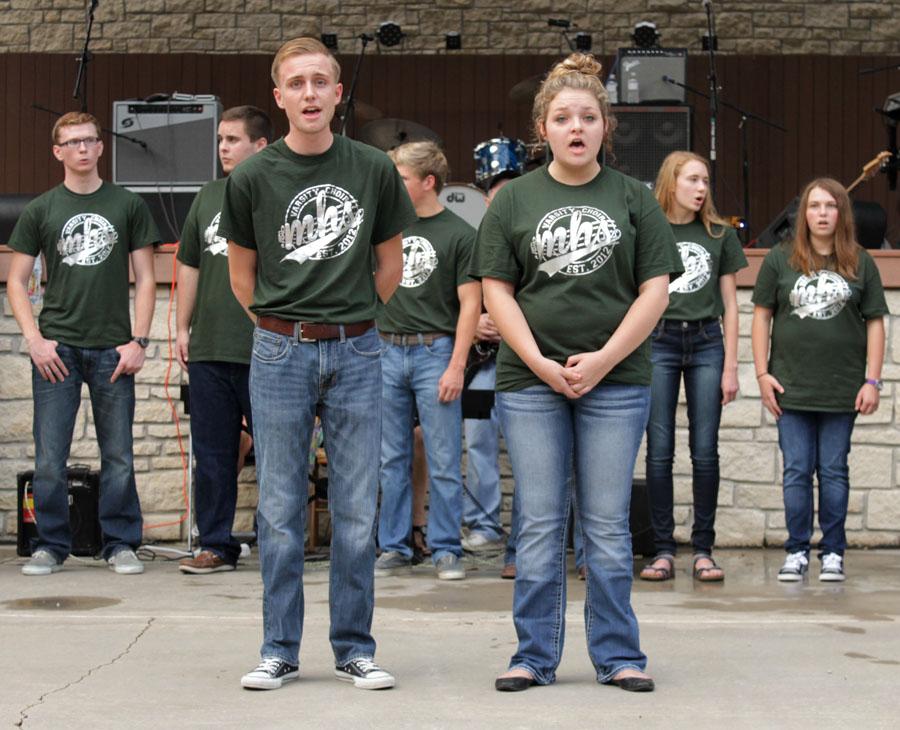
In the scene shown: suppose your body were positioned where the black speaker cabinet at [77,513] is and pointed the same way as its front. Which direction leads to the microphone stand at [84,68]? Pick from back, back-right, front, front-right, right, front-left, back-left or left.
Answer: back

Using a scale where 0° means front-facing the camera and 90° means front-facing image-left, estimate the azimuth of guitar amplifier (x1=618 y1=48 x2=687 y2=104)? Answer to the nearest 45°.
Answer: approximately 0°

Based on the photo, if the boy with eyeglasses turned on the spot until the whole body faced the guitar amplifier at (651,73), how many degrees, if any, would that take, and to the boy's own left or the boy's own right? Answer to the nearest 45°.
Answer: approximately 135° to the boy's own left

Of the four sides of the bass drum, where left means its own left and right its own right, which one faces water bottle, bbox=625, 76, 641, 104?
left

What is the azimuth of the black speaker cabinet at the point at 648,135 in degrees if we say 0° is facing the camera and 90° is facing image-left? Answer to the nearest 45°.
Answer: approximately 0°
